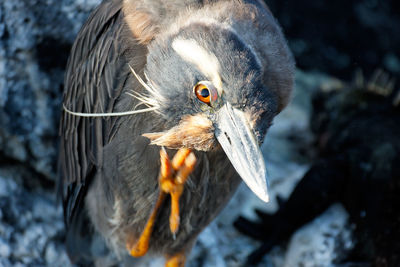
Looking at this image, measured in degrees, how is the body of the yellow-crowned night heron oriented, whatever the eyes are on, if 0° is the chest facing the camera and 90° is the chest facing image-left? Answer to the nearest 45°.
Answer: approximately 315°
